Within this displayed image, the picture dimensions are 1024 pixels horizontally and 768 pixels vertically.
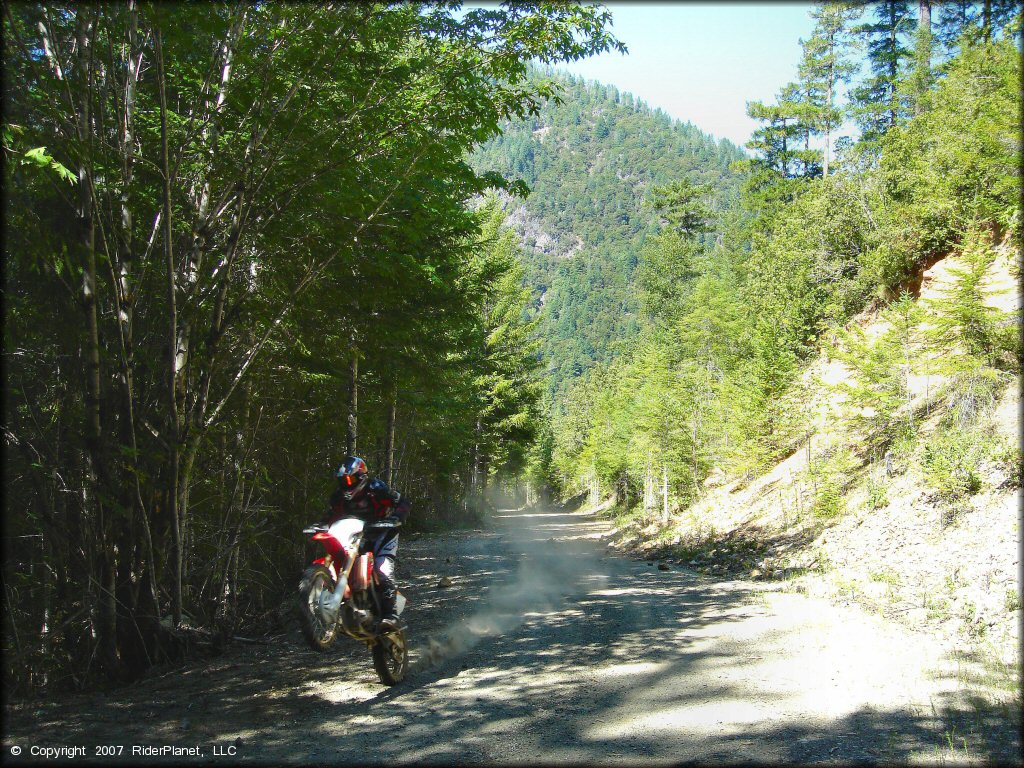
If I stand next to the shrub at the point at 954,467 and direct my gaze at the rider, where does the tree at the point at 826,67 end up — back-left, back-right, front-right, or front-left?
back-right

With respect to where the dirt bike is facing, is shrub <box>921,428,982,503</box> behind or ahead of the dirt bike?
behind

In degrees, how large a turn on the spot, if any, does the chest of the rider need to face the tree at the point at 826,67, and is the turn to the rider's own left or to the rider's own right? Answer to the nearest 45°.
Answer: approximately 180°

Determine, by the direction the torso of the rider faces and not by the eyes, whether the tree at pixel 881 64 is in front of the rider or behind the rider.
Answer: behind

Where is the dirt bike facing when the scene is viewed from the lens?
facing the viewer and to the left of the viewer

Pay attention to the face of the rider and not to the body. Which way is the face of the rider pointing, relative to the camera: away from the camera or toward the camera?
toward the camera

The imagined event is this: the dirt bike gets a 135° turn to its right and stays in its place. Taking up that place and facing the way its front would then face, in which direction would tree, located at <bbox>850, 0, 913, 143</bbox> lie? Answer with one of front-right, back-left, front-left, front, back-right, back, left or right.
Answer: front-right

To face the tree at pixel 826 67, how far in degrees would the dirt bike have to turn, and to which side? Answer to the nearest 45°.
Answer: approximately 180°

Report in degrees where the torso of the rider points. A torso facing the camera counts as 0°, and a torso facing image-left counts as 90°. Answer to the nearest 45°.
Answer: approximately 45°
